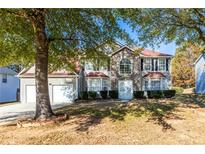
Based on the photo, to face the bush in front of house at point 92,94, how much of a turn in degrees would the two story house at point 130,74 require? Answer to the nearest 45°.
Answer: approximately 45° to its right

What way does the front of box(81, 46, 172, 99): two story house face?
toward the camera

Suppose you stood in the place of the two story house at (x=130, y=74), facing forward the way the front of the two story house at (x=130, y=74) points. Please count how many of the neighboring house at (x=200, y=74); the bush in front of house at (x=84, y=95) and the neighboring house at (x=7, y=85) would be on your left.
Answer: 1

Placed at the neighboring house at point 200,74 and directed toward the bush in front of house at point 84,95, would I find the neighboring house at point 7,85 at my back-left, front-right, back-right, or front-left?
front-right

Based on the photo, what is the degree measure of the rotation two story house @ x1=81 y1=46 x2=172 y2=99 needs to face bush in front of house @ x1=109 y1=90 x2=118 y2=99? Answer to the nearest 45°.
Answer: approximately 45° to its right

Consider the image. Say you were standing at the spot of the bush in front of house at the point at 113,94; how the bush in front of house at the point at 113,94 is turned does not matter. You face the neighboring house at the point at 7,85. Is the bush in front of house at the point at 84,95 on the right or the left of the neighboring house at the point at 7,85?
left

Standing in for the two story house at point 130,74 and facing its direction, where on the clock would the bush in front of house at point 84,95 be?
The bush in front of house is roughly at 2 o'clock from the two story house.

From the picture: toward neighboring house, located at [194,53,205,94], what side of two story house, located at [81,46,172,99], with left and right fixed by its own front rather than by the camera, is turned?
left

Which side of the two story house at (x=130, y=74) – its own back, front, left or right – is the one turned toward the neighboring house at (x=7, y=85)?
right

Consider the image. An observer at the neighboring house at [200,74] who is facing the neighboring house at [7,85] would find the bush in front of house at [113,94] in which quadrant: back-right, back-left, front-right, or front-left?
front-left
